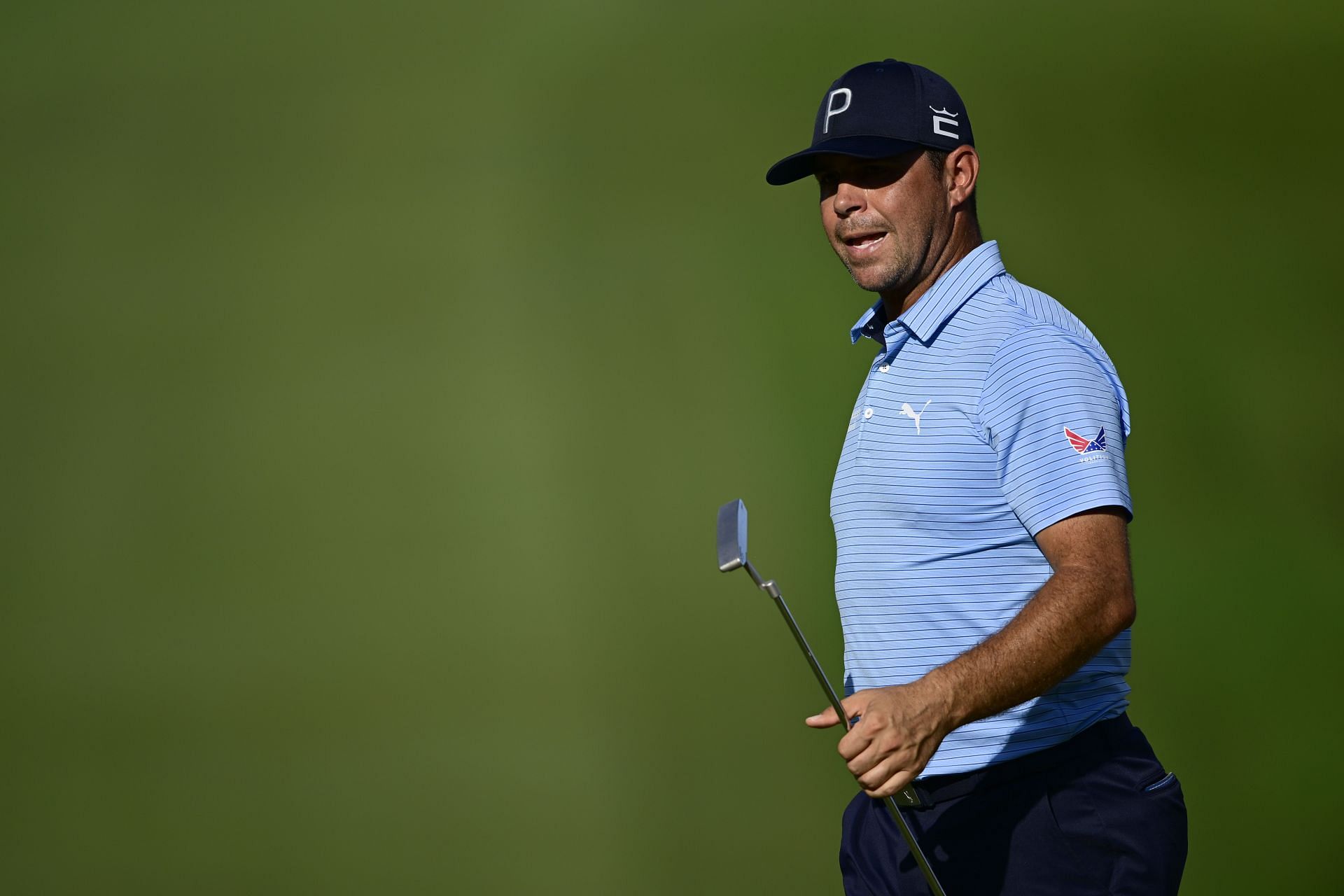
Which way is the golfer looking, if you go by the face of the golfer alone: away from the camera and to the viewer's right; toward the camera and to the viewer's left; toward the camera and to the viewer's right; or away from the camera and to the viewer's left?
toward the camera and to the viewer's left

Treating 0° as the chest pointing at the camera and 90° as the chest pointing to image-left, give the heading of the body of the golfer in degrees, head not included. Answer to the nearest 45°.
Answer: approximately 45°
